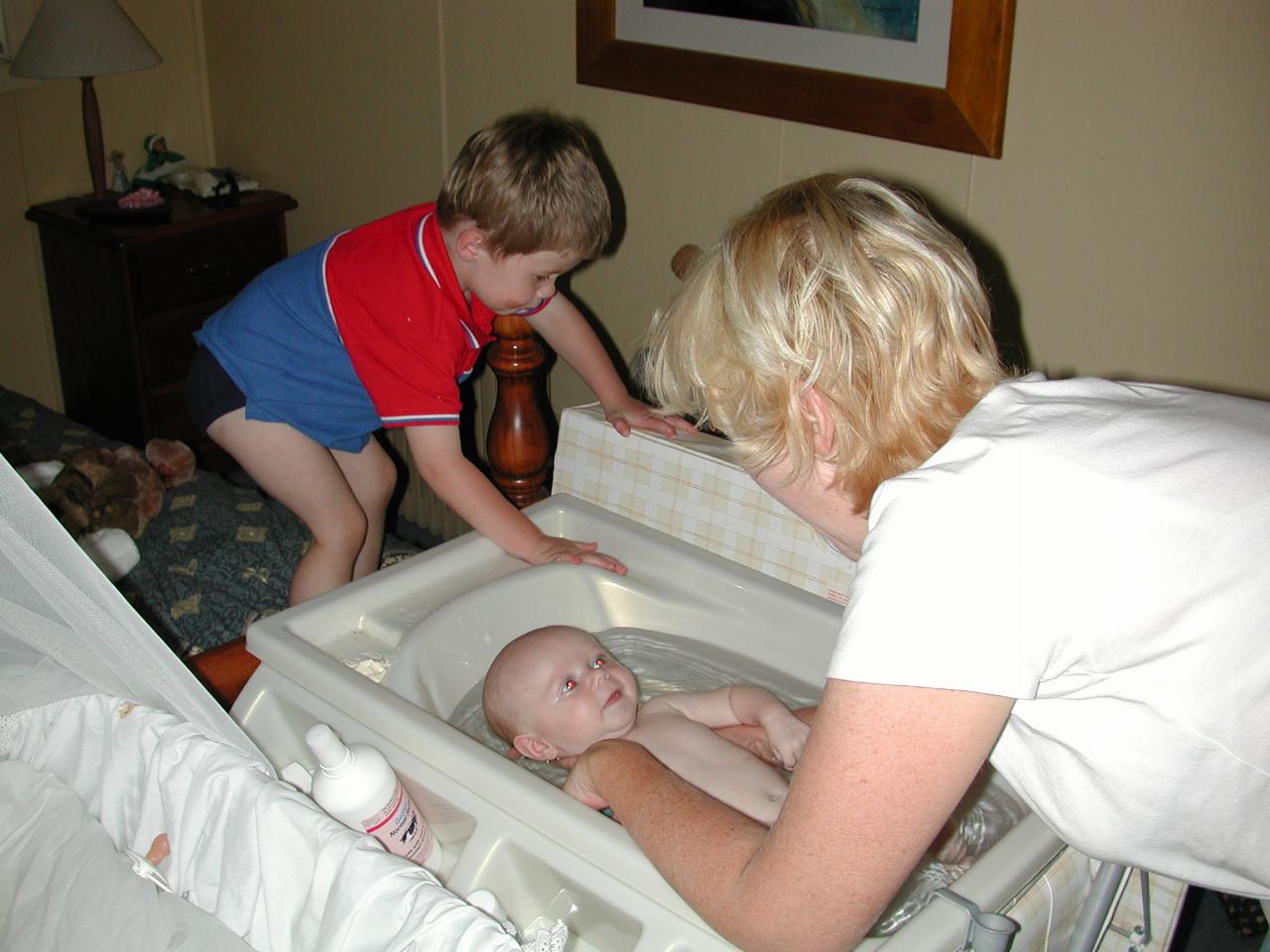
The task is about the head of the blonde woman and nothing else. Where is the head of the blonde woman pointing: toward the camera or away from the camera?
away from the camera

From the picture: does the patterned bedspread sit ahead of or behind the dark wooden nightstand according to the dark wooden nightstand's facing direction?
ahead

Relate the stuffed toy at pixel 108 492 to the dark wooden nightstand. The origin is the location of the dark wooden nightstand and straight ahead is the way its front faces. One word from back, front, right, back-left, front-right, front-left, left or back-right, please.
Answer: front-right

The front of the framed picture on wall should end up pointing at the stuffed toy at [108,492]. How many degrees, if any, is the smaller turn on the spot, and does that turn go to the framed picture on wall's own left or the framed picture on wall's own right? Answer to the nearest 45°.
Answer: approximately 45° to the framed picture on wall's own right

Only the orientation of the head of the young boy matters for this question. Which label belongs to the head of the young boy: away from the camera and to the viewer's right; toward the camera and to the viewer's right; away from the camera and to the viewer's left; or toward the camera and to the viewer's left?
toward the camera and to the viewer's right

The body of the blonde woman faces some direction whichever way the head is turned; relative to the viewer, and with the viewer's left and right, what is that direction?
facing to the left of the viewer

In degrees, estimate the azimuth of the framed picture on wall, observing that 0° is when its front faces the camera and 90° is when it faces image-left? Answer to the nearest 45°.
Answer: approximately 45°

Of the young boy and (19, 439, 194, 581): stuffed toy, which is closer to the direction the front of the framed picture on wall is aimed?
the young boy

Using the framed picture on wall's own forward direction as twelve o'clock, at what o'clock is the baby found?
The baby is roughly at 11 o'clock from the framed picture on wall.

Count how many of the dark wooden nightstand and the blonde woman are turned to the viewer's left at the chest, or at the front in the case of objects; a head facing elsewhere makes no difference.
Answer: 1

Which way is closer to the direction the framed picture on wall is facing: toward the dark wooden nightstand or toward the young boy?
the young boy

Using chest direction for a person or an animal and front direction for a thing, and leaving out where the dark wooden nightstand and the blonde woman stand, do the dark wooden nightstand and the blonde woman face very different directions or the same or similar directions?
very different directions

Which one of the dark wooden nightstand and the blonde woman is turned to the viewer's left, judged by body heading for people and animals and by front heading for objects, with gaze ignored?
the blonde woman

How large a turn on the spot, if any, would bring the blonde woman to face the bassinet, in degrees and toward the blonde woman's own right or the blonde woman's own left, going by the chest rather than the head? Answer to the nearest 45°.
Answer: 0° — they already face it
